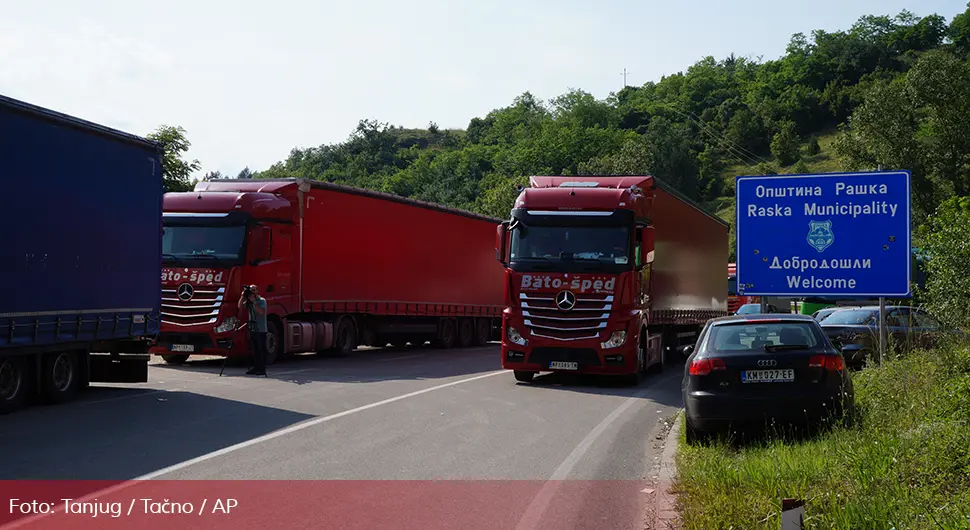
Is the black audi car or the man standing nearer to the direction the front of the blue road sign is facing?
the black audi car

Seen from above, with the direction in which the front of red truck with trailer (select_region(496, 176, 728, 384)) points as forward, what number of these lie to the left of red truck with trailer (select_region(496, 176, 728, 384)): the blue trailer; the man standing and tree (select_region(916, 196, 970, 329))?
1

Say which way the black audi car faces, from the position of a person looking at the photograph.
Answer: facing away from the viewer

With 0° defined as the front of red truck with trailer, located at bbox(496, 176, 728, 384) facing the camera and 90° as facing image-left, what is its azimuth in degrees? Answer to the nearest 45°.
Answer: approximately 0°

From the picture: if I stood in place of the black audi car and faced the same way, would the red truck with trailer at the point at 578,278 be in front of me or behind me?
in front

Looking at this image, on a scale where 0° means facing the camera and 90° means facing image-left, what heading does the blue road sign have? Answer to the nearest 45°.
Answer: approximately 0°

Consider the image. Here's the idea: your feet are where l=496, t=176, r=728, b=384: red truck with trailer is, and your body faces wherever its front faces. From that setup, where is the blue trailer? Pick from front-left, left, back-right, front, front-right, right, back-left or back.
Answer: front-right
